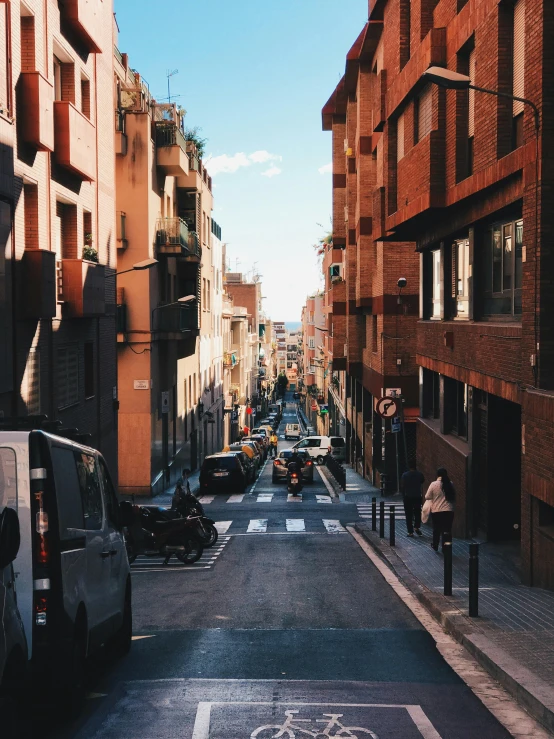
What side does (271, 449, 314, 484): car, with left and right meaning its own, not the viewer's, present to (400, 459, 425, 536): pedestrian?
back

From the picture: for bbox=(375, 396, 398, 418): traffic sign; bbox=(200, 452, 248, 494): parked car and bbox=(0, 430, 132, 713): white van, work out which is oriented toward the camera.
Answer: the traffic sign

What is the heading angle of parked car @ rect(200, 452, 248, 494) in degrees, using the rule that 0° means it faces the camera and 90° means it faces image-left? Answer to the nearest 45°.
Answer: approximately 180°

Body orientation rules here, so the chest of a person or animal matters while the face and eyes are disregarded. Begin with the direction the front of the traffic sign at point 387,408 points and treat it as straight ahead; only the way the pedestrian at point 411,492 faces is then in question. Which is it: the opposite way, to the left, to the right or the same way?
the opposite way

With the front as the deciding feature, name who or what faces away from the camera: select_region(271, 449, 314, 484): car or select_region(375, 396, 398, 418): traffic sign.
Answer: the car

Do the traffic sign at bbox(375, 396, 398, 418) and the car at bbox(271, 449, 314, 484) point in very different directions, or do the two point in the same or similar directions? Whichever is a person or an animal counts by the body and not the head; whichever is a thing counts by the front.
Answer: very different directions
